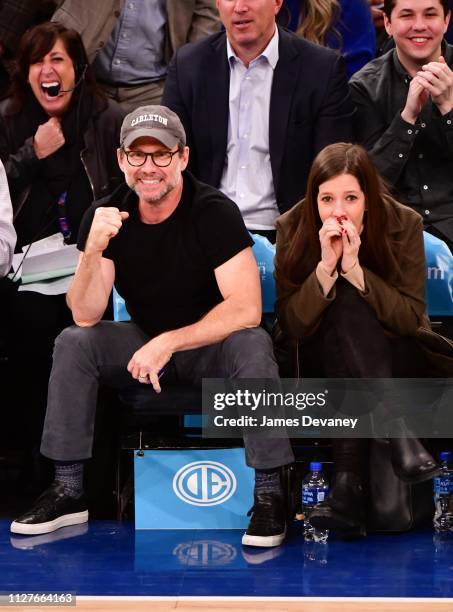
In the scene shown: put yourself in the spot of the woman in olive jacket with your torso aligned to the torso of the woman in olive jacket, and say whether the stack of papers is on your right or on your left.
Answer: on your right

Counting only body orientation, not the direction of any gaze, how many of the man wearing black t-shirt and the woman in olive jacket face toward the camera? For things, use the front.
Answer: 2

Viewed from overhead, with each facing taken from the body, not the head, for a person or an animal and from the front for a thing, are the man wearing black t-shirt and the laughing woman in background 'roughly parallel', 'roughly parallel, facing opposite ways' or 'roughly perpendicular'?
roughly parallel

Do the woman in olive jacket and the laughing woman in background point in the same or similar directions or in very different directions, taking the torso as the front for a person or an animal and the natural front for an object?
same or similar directions

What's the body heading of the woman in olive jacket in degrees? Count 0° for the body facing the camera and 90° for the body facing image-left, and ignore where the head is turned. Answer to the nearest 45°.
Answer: approximately 0°

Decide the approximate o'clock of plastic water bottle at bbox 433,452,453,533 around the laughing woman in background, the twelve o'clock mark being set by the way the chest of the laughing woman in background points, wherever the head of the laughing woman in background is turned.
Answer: The plastic water bottle is roughly at 10 o'clock from the laughing woman in background.

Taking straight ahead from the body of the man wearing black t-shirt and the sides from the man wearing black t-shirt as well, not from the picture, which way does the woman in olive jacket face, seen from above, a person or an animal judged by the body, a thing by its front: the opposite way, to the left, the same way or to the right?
the same way

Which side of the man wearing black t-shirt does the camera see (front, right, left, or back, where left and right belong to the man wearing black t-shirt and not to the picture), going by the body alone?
front

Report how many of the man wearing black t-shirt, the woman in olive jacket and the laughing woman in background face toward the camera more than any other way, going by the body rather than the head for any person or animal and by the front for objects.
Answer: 3

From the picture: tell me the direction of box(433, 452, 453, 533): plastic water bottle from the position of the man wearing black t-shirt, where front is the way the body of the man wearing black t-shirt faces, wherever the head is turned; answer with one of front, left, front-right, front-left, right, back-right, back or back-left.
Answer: left

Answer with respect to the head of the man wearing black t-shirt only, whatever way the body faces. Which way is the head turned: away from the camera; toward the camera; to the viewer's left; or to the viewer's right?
toward the camera

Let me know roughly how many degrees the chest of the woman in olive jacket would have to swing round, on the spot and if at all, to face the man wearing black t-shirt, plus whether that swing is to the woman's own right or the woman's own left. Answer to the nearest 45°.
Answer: approximately 90° to the woman's own right

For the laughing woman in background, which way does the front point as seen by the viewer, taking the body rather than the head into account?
toward the camera

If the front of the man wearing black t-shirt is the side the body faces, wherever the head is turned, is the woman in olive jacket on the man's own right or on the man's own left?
on the man's own left
